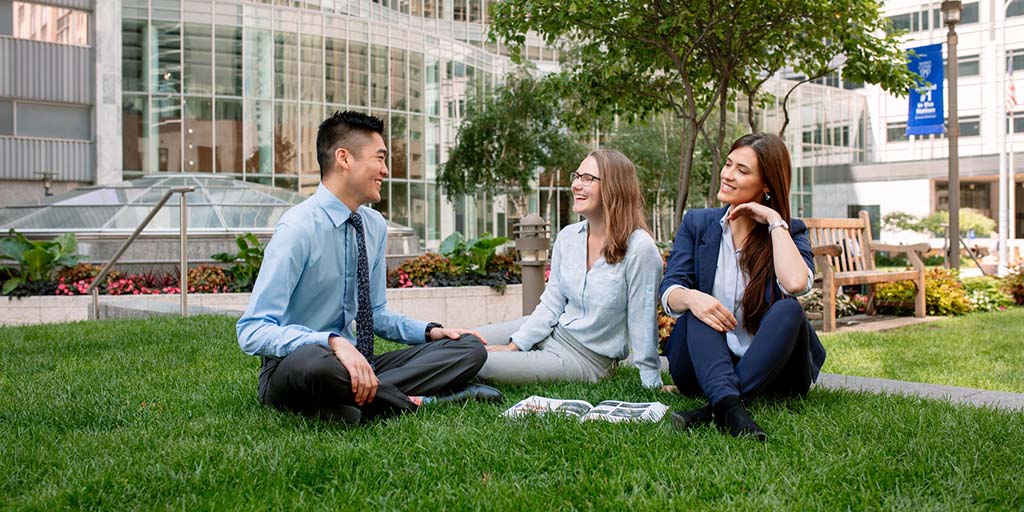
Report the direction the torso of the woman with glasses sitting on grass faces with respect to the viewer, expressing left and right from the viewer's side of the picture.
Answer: facing the viewer and to the left of the viewer

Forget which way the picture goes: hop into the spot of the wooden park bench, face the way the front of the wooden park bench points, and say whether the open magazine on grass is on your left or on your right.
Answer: on your right

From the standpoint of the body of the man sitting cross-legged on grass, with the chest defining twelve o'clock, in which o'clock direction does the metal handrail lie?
The metal handrail is roughly at 7 o'clock from the man sitting cross-legged on grass.

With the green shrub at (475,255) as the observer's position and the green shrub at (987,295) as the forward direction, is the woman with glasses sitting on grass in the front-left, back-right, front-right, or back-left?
front-right

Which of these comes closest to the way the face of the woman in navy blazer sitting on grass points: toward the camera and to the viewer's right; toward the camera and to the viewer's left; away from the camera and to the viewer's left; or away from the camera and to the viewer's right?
toward the camera and to the viewer's left

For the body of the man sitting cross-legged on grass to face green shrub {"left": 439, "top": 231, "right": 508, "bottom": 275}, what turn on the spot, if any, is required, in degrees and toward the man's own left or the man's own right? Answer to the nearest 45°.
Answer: approximately 135° to the man's own left

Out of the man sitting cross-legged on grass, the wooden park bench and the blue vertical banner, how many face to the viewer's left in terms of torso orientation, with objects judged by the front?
0

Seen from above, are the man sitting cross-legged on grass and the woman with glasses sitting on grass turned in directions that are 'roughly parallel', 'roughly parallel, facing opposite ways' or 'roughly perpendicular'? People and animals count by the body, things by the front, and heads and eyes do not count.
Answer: roughly perpendicular

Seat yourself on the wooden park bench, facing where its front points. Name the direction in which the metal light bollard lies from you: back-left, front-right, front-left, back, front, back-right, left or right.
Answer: right

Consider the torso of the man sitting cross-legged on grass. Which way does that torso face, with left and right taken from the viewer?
facing the viewer and to the right of the viewer

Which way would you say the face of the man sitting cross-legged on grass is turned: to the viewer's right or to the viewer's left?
to the viewer's right

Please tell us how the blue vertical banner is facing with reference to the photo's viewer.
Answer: facing the viewer

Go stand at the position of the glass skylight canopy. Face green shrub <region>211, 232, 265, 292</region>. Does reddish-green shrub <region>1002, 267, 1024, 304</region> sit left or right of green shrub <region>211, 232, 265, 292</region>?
left
